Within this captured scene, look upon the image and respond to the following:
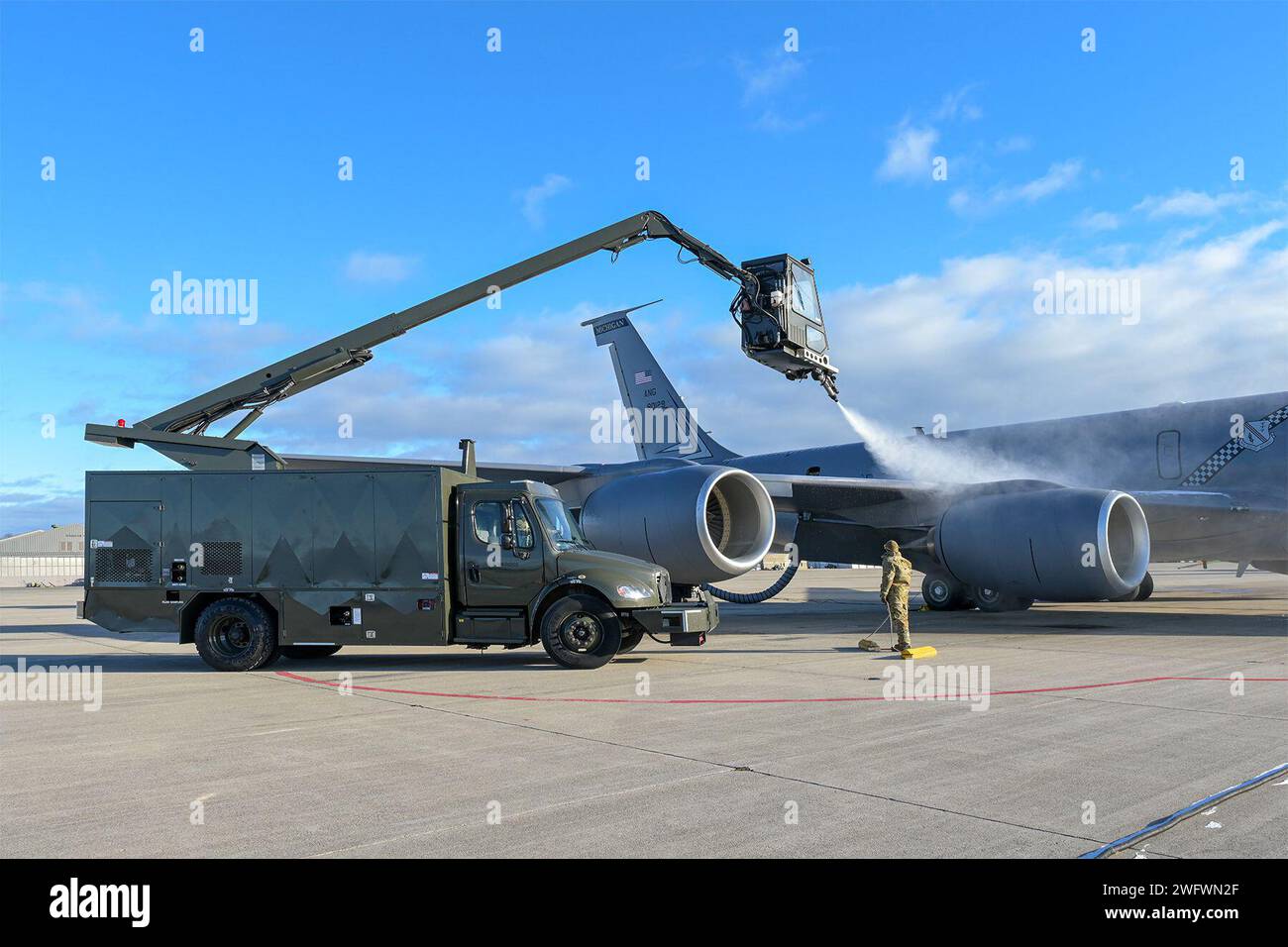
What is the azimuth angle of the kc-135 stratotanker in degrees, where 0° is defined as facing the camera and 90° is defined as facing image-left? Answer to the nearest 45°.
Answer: approximately 315°

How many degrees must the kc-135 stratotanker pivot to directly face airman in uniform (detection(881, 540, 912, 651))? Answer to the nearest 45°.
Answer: approximately 45° to its right
